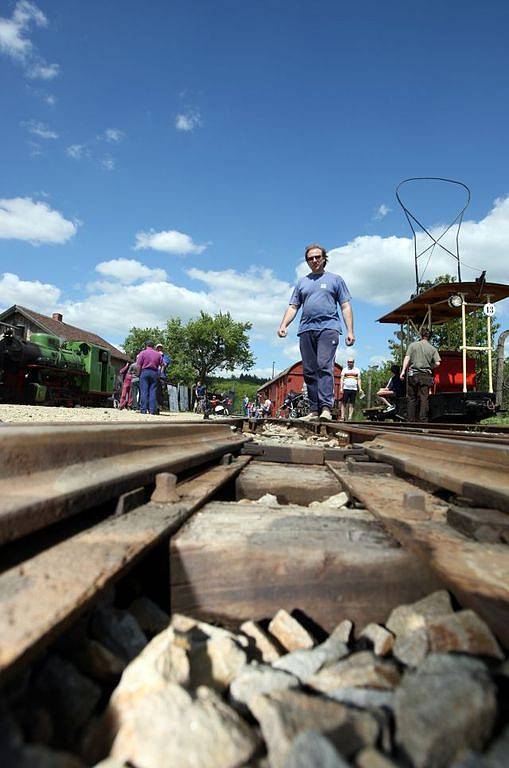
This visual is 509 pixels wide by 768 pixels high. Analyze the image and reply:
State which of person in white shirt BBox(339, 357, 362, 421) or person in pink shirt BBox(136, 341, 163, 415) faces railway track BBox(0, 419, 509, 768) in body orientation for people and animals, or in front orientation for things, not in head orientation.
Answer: the person in white shirt

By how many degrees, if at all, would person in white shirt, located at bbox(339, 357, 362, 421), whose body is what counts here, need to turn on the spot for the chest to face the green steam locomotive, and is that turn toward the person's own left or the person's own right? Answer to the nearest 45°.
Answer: approximately 90° to the person's own right

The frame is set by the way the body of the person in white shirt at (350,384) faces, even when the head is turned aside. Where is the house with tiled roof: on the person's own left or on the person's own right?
on the person's own right

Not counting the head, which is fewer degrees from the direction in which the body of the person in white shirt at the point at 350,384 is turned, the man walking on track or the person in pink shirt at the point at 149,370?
the man walking on track

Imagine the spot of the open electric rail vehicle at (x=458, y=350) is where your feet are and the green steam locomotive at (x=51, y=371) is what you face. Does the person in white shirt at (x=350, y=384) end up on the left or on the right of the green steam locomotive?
right

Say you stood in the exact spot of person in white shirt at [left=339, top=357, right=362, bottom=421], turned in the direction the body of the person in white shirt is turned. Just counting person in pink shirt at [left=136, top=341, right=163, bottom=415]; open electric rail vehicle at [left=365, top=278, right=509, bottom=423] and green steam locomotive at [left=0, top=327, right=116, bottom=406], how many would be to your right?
2

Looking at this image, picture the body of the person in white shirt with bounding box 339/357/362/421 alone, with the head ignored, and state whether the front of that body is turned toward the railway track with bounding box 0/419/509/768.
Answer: yes

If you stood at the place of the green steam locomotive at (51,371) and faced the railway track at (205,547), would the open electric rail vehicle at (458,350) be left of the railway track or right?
left

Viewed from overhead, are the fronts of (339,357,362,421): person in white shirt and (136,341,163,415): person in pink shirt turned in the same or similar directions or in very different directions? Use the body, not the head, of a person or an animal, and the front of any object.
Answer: very different directions

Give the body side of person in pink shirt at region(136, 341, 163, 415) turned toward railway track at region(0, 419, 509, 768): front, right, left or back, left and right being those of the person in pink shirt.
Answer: back

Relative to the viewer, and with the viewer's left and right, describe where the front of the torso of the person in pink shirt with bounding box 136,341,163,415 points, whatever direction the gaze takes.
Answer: facing away from the viewer

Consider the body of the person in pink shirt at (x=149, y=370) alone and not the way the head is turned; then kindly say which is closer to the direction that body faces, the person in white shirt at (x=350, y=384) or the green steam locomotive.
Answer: the green steam locomotive

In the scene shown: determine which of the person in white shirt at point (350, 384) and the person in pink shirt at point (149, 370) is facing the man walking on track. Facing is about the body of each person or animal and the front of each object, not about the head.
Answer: the person in white shirt
